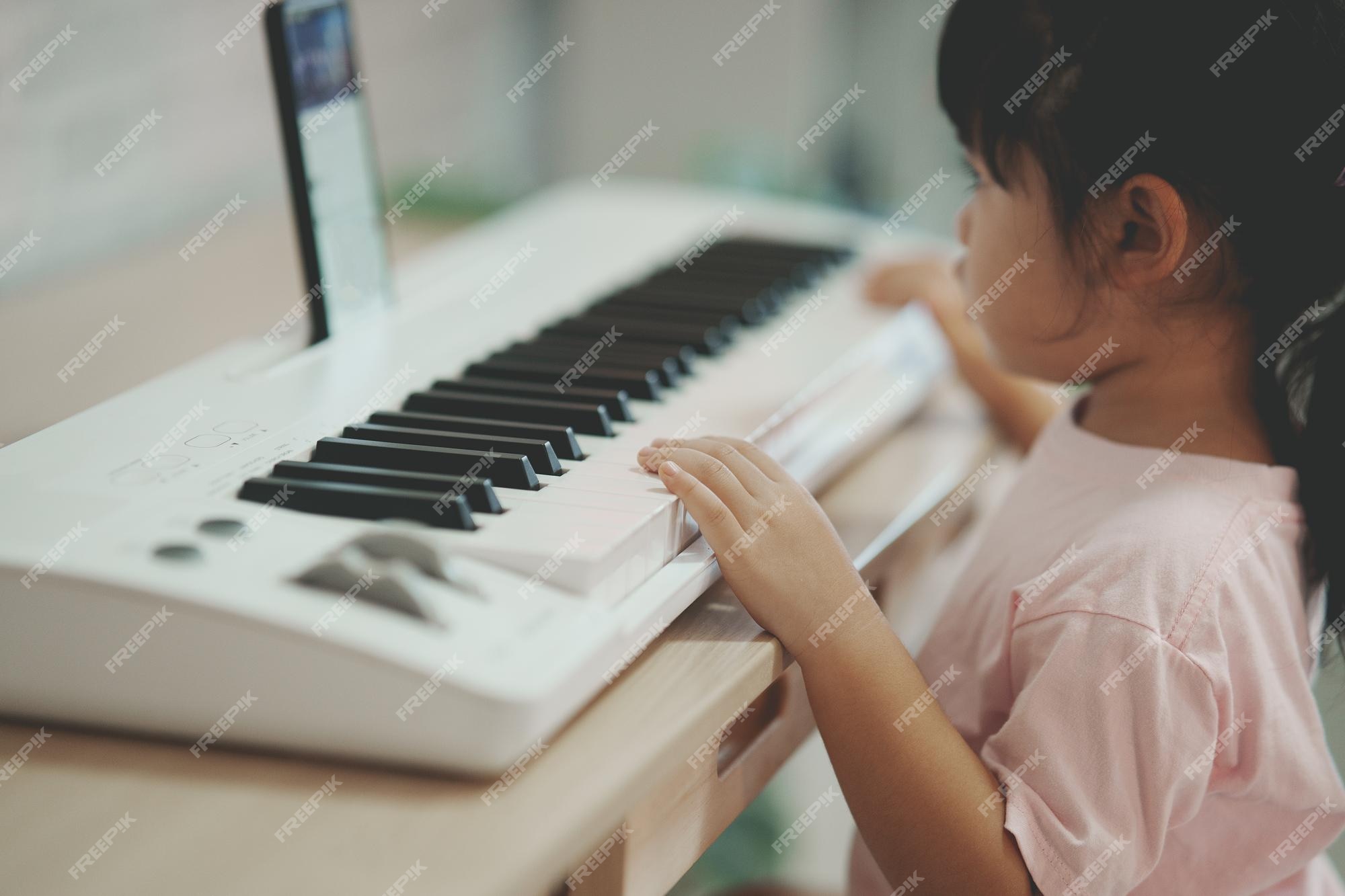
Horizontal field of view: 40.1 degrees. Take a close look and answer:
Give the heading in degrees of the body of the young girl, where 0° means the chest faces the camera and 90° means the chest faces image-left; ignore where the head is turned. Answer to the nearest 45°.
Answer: approximately 90°

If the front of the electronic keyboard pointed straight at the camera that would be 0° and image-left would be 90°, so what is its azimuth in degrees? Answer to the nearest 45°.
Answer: approximately 315°

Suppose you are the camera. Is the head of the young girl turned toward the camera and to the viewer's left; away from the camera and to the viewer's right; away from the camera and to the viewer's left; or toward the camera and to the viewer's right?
away from the camera and to the viewer's left

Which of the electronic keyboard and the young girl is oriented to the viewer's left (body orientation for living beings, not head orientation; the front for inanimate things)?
the young girl

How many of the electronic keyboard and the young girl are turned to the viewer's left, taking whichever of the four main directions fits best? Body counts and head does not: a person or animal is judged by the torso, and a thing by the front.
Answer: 1
